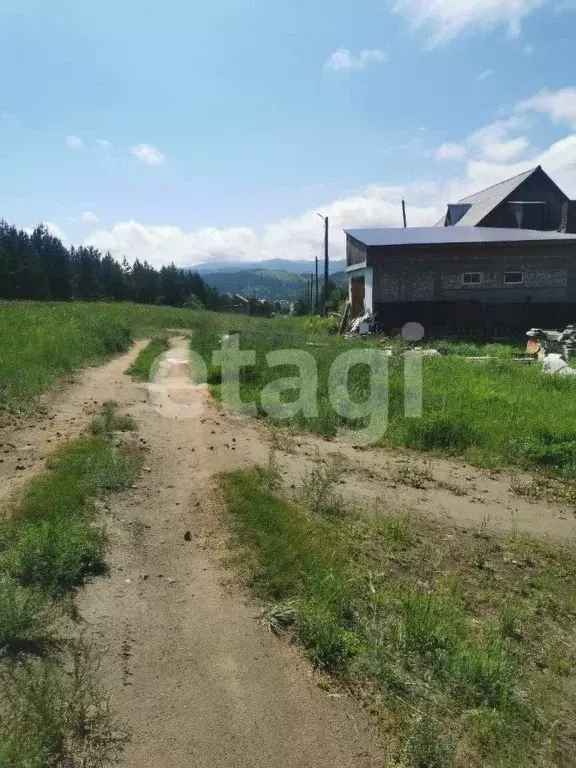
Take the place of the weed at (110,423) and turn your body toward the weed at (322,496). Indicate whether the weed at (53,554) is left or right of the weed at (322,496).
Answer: right

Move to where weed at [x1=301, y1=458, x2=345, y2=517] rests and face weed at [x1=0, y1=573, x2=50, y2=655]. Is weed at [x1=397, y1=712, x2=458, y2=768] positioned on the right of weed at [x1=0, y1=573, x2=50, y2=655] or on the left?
left
